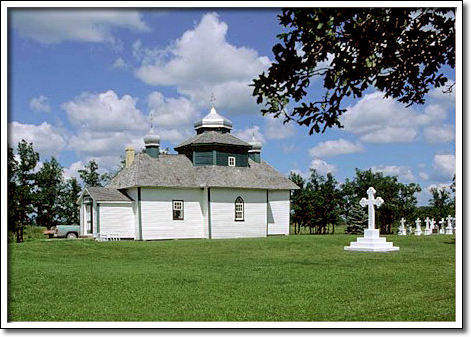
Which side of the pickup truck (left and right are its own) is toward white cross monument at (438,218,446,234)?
front

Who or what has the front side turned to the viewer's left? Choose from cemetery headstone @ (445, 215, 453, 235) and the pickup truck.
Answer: the pickup truck

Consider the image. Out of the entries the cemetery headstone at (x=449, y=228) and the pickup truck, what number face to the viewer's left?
1

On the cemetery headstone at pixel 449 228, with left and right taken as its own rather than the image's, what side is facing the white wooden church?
right

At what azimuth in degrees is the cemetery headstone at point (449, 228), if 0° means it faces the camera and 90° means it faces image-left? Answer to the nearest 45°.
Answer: approximately 0°

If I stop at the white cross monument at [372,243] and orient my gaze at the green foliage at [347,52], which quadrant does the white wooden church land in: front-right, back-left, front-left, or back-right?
back-right

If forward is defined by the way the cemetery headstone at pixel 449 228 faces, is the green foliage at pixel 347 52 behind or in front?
in front
